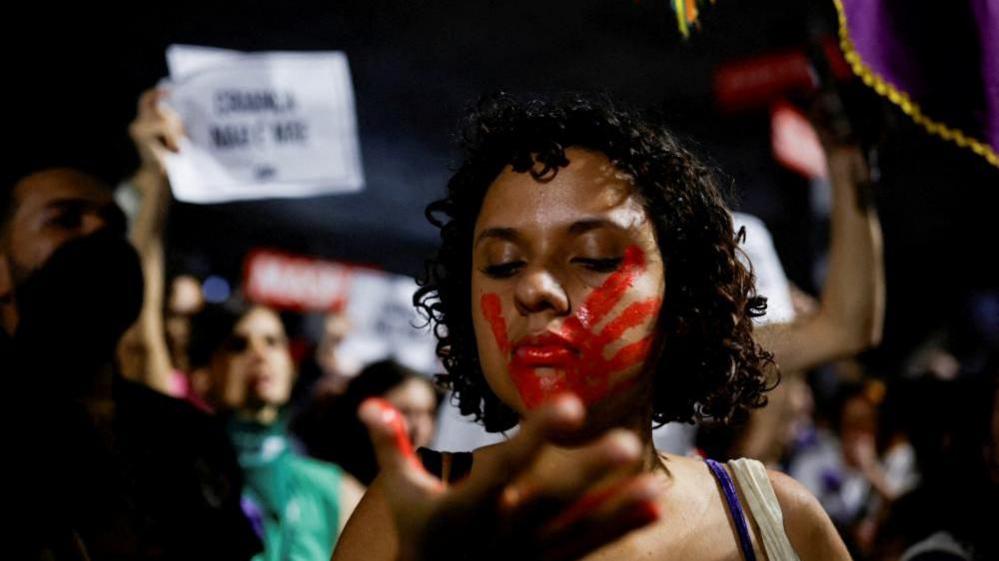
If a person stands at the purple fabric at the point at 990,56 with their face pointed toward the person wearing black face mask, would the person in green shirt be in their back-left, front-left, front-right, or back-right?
front-right

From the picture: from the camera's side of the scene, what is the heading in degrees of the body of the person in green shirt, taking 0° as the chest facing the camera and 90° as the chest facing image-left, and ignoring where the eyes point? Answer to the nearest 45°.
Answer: approximately 315°

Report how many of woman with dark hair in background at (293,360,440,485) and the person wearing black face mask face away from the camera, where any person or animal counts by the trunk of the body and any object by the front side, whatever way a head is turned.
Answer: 0

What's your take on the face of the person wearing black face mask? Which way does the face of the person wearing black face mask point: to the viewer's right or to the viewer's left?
to the viewer's right

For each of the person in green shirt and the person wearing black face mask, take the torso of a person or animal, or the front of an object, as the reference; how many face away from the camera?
0

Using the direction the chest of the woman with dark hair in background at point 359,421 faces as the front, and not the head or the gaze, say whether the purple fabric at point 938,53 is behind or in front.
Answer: in front

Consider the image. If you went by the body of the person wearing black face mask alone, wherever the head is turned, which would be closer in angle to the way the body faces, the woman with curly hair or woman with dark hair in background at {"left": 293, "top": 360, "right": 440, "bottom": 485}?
the woman with curly hair

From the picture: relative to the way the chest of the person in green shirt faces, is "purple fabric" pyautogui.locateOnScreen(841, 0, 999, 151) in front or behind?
in front

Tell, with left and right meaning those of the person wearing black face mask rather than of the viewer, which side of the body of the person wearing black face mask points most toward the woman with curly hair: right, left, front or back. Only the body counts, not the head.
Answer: front

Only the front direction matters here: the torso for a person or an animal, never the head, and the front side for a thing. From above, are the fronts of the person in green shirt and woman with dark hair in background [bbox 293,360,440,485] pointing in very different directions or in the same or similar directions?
same or similar directions
